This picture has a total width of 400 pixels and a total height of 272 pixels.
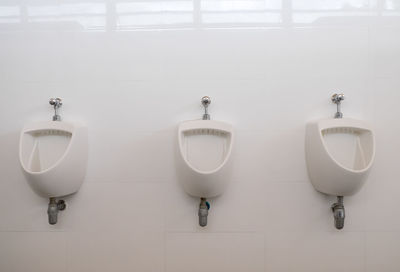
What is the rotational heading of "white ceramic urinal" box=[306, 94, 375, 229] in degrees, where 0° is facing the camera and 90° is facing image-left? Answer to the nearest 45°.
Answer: approximately 315°
